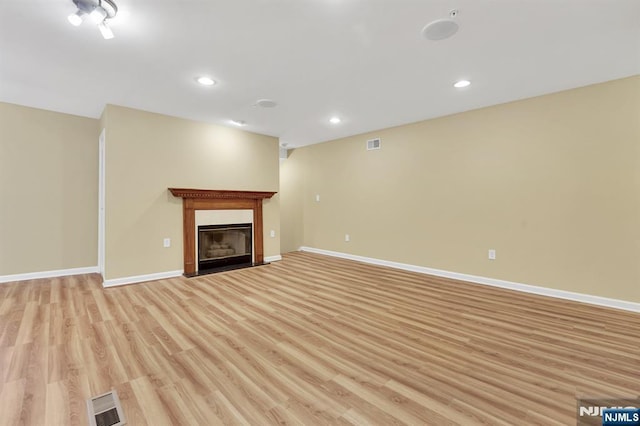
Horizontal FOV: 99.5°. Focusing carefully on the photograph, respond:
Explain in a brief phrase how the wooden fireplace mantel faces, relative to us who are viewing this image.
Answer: facing the viewer and to the right of the viewer

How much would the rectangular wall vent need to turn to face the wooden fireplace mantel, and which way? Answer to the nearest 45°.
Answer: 0° — it already faces it

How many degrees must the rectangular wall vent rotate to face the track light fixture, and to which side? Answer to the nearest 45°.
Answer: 0° — it already faces it

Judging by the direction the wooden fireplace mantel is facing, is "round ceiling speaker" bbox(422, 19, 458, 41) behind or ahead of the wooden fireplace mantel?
ahead

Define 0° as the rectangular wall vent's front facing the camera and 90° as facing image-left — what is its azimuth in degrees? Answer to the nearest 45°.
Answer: approximately 45°

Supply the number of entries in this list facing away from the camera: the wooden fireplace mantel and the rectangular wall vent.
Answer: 0

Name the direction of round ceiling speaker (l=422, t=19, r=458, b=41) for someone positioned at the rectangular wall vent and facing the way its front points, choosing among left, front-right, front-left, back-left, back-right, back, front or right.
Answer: front-left
